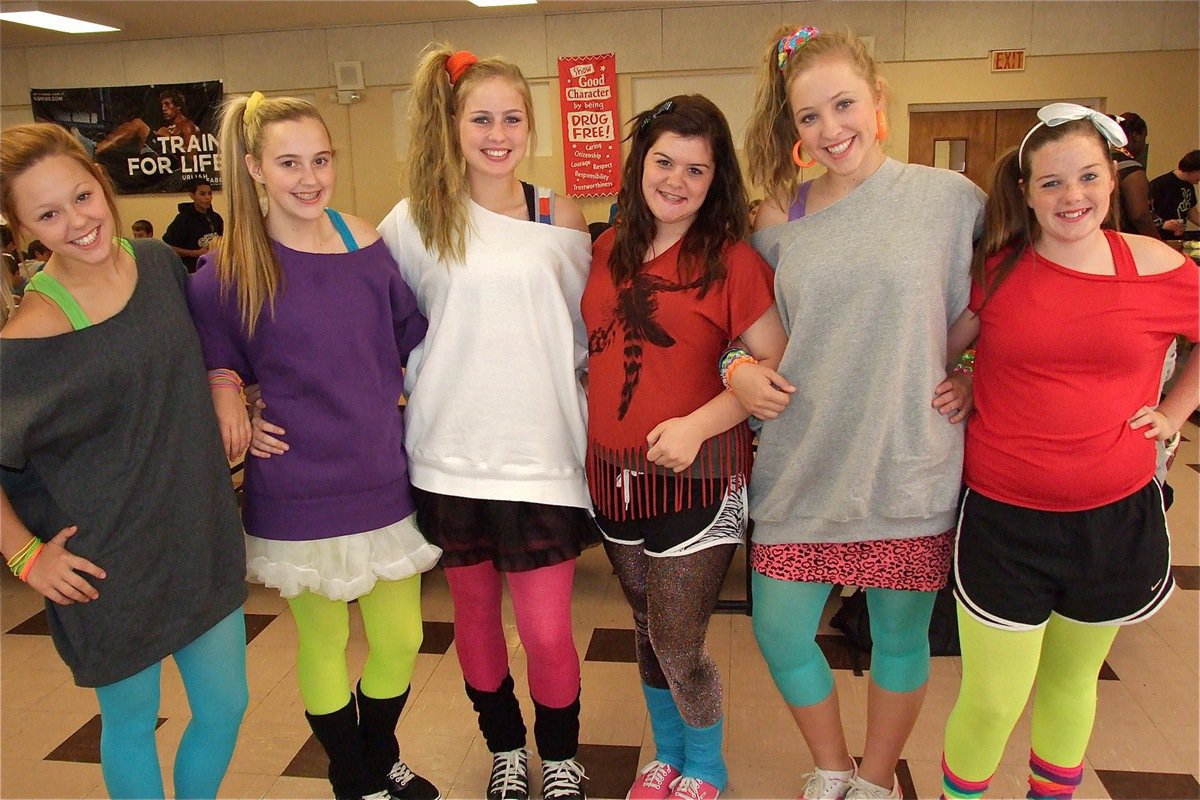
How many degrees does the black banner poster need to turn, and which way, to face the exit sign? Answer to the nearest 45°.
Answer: approximately 45° to its left

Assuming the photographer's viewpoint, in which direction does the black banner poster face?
facing the viewer

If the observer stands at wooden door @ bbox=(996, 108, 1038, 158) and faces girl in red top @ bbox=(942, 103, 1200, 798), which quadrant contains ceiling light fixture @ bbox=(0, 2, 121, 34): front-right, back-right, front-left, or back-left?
front-right

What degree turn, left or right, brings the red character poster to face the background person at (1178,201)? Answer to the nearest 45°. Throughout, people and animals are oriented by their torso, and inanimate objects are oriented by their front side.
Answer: approximately 45° to its left

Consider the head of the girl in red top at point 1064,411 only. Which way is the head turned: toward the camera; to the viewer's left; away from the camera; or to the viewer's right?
toward the camera

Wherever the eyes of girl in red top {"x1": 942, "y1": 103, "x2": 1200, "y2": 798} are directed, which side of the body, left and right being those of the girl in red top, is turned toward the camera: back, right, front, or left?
front

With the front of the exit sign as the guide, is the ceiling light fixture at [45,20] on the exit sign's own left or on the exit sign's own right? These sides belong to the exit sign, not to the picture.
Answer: on the exit sign's own right

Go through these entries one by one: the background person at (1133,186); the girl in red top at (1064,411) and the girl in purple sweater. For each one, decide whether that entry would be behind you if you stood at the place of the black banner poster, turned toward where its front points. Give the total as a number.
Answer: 0

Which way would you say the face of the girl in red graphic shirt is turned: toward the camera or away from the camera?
toward the camera

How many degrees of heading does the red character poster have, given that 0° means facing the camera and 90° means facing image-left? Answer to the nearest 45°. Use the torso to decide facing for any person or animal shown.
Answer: approximately 0°

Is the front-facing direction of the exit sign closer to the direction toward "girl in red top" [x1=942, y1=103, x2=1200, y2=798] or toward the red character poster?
the girl in red top

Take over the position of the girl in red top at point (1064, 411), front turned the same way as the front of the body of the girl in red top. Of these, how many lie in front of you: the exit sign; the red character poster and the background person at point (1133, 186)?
0

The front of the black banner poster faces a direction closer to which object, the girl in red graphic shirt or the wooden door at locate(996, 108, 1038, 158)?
the girl in red graphic shirt

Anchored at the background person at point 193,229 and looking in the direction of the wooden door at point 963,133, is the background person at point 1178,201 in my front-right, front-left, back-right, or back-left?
front-right

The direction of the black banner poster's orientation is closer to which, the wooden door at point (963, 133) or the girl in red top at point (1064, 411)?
the girl in red top
